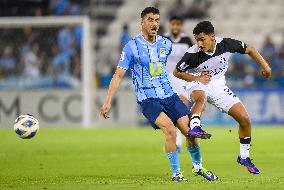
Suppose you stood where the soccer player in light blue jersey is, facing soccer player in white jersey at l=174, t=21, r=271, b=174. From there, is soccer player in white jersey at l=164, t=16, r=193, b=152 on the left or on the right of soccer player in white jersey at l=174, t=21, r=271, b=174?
left

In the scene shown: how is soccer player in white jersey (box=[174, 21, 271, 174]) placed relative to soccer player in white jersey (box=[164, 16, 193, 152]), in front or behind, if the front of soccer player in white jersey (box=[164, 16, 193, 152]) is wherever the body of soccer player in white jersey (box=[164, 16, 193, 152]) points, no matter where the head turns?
in front

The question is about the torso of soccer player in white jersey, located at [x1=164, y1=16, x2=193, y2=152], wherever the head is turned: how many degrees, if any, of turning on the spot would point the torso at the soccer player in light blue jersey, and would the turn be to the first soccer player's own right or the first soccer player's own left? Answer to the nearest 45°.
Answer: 0° — they already face them

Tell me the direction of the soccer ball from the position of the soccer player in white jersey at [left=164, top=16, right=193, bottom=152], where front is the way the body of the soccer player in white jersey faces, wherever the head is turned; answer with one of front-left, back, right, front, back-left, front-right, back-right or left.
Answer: front-right

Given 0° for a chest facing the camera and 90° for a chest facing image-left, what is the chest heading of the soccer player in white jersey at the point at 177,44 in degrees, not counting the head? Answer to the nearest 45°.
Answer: approximately 0°

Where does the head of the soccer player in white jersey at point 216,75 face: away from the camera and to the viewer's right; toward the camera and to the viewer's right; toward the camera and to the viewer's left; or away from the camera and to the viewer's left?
toward the camera and to the viewer's left
